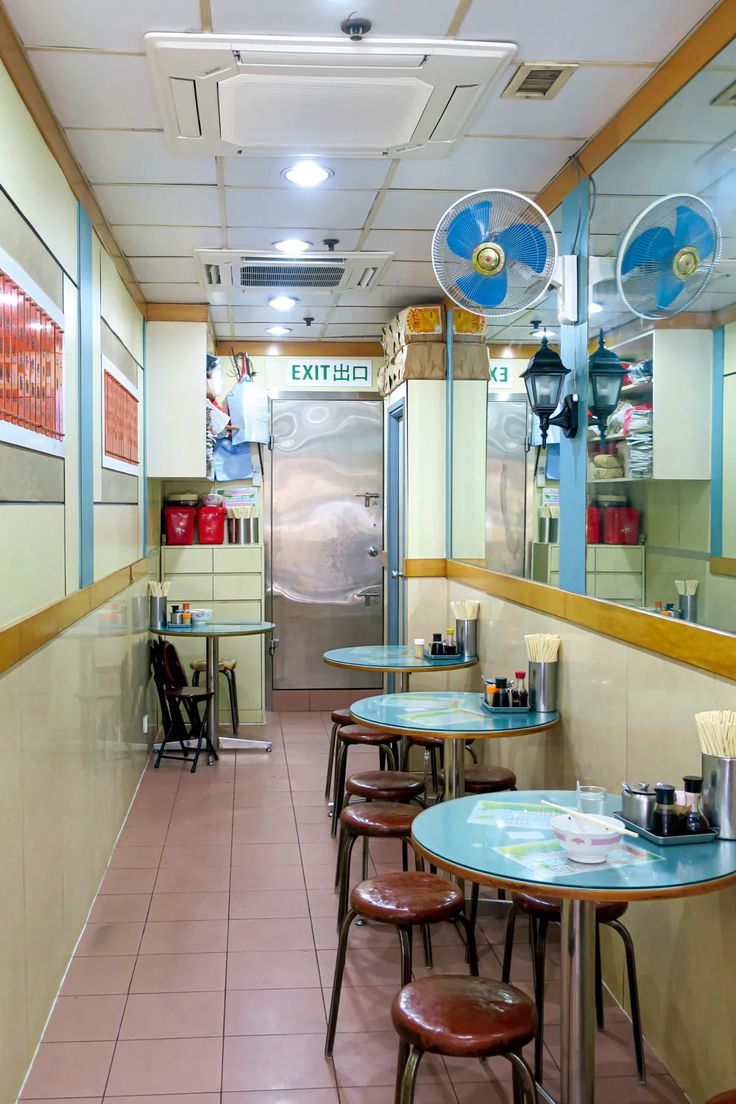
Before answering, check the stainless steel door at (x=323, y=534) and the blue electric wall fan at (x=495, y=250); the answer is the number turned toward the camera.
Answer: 2

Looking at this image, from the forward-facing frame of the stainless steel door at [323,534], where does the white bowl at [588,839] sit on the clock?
The white bowl is roughly at 12 o'clock from the stainless steel door.

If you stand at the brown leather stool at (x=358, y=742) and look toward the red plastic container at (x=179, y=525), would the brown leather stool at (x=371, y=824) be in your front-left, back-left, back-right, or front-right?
back-left

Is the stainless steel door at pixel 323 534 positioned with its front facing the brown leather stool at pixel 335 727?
yes

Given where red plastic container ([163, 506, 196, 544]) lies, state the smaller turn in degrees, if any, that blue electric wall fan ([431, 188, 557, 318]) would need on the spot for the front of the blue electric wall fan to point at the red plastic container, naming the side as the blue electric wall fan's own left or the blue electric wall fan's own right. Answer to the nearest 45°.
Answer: approximately 135° to the blue electric wall fan's own right

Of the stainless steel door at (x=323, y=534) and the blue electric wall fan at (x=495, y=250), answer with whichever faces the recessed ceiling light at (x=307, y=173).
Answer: the stainless steel door

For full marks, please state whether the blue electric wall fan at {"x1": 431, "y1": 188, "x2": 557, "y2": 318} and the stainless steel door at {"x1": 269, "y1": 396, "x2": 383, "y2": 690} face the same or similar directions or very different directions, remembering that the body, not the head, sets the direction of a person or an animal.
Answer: same or similar directions

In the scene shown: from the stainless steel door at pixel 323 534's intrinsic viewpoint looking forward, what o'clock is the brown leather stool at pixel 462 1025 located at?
The brown leather stool is roughly at 12 o'clock from the stainless steel door.

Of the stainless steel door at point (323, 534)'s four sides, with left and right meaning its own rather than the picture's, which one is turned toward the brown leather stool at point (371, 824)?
front

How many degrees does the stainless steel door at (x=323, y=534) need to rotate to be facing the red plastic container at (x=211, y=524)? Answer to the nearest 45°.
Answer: approximately 45° to its right

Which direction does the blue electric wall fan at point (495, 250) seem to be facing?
toward the camera
